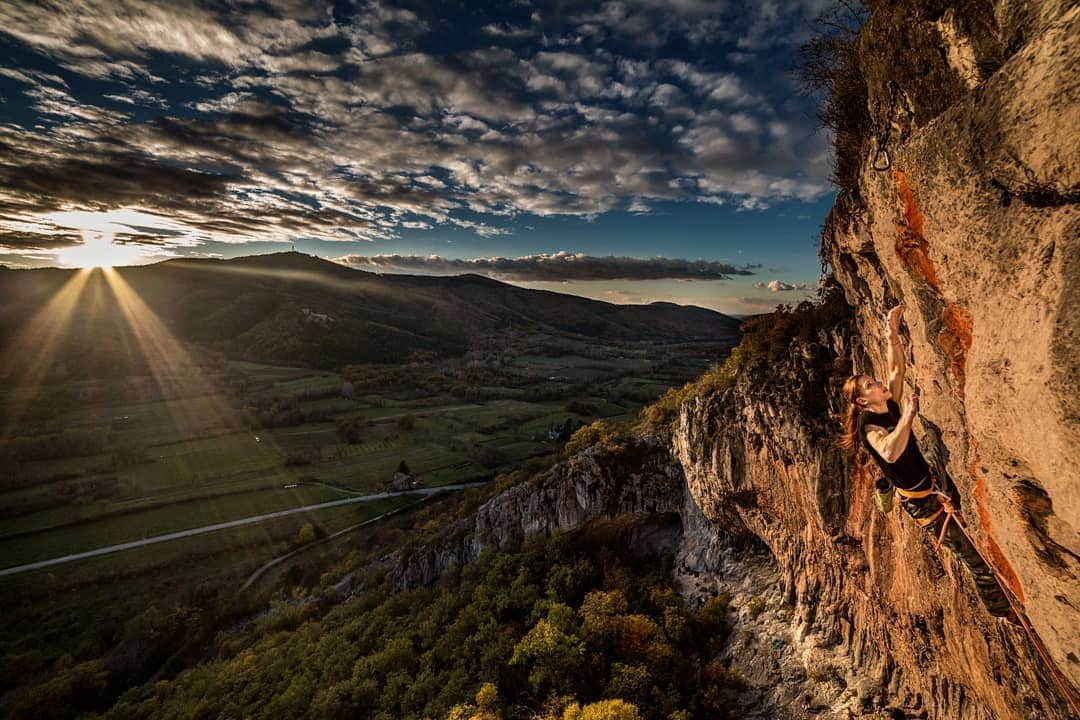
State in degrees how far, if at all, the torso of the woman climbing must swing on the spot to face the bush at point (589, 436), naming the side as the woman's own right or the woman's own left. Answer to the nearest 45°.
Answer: approximately 135° to the woman's own left

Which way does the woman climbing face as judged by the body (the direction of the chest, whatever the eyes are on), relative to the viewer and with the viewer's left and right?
facing to the right of the viewer
